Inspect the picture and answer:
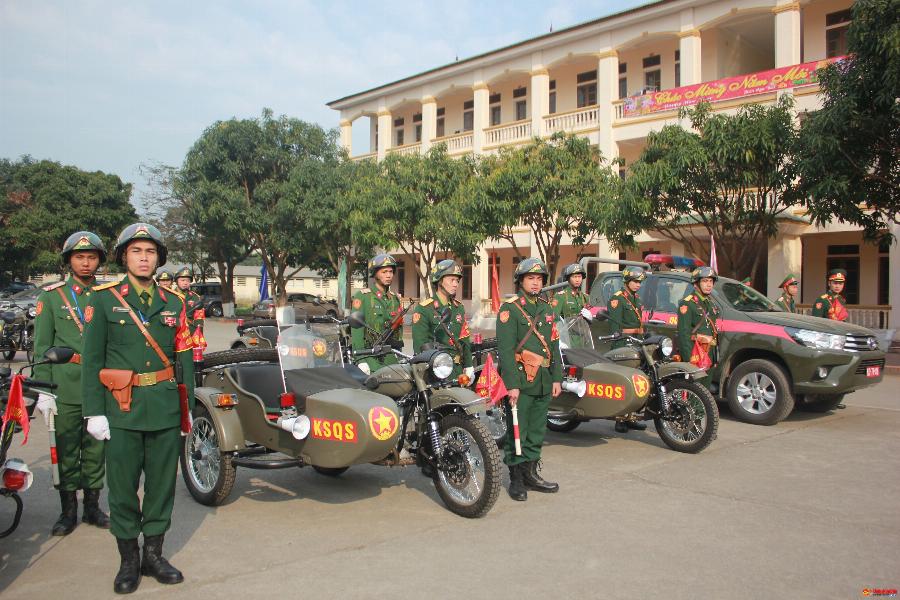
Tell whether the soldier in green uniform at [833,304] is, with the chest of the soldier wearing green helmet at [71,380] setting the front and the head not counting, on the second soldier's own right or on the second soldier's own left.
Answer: on the second soldier's own left

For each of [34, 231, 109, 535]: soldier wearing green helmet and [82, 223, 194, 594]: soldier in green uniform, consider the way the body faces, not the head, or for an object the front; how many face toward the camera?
2

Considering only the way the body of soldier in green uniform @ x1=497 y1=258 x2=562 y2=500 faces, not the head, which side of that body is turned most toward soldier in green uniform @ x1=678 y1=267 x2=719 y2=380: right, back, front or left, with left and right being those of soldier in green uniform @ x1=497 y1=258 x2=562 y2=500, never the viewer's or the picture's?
left

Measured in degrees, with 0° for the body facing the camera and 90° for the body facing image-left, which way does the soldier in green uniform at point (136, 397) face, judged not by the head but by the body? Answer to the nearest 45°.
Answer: approximately 0°

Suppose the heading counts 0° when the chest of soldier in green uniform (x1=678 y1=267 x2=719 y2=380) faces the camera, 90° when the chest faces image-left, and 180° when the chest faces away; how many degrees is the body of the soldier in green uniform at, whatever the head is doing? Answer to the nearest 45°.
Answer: approximately 315°

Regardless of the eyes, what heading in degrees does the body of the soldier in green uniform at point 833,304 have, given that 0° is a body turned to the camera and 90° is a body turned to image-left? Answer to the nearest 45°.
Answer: approximately 315°

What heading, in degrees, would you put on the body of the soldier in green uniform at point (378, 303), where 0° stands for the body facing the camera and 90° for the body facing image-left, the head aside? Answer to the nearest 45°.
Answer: approximately 315°

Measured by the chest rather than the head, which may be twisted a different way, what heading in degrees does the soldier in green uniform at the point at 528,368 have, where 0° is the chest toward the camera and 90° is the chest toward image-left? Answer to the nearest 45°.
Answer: approximately 315°
